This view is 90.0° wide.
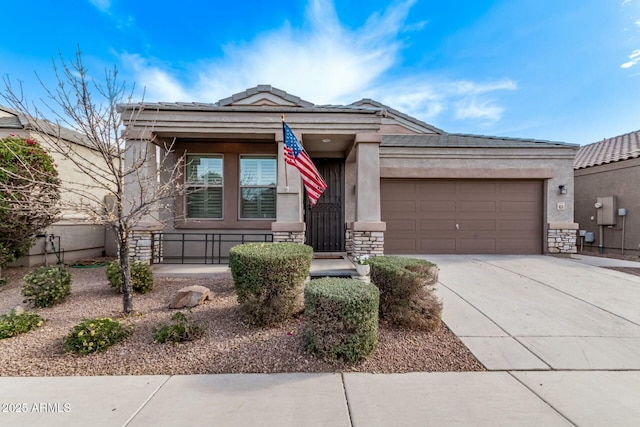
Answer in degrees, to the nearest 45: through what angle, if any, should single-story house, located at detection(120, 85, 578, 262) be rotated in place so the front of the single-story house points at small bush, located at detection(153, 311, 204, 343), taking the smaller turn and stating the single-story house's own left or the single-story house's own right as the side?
approximately 45° to the single-story house's own right

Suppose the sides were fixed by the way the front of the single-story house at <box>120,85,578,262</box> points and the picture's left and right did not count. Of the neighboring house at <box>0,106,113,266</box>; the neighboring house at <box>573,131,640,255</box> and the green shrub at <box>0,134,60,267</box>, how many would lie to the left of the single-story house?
1

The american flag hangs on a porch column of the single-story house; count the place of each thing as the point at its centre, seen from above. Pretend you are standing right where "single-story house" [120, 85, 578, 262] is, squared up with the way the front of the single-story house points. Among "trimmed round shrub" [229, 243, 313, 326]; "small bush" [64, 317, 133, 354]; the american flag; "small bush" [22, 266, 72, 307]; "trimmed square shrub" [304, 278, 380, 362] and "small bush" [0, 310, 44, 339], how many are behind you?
0

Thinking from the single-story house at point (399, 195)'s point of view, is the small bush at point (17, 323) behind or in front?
in front

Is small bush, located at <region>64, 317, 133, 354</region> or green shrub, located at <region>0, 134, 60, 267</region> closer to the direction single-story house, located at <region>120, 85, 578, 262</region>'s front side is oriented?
the small bush

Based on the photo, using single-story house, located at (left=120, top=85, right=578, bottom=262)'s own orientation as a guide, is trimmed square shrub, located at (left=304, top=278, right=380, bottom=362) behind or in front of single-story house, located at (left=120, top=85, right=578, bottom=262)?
in front

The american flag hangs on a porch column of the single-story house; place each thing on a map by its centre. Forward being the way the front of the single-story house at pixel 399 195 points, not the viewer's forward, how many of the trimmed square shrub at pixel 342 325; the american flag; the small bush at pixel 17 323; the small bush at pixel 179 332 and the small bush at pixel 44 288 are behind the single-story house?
0

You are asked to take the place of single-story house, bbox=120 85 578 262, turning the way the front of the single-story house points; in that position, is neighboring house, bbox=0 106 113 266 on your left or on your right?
on your right

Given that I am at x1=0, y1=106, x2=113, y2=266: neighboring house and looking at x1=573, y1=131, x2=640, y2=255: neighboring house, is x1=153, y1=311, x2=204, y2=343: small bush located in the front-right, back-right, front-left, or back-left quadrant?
front-right

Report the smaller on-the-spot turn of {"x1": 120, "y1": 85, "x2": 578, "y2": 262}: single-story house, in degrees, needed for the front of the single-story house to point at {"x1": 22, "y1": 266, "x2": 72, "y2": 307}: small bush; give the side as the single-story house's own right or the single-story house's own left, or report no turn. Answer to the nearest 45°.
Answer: approximately 45° to the single-story house's own right

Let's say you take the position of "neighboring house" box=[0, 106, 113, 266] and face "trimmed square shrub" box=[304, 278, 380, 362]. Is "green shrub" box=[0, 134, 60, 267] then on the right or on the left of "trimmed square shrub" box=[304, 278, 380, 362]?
right

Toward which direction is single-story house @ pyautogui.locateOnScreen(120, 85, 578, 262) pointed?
toward the camera

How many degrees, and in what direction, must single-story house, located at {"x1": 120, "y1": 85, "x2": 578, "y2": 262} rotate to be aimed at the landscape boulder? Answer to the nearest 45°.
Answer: approximately 45° to its right

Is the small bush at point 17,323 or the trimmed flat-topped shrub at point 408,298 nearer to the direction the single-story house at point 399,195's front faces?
the trimmed flat-topped shrub

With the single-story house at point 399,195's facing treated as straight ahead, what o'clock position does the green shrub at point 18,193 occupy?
The green shrub is roughly at 2 o'clock from the single-story house.

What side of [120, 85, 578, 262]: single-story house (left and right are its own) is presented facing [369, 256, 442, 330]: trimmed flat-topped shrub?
front

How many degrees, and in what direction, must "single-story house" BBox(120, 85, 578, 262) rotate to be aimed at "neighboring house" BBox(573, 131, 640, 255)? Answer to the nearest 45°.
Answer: approximately 90° to its left
